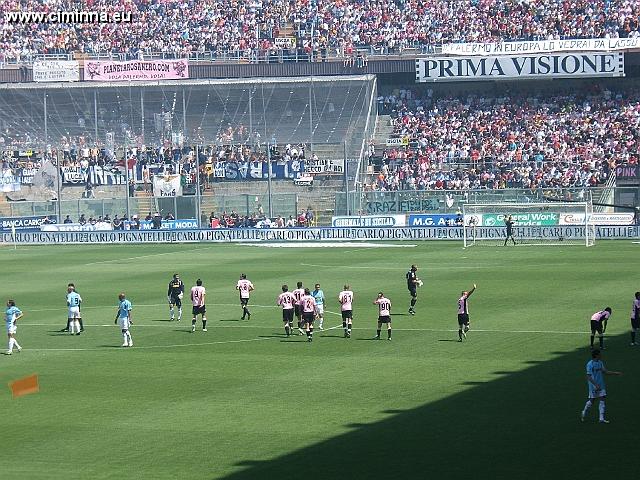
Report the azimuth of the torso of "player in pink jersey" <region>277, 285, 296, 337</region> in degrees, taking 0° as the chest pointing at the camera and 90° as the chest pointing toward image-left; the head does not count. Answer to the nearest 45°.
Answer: approximately 180°

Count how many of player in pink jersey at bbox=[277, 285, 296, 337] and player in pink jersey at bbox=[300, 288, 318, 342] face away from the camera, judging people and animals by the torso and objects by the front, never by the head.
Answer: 2

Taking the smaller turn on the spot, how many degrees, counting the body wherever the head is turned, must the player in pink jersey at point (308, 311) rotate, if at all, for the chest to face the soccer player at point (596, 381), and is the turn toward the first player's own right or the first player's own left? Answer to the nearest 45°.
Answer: approximately 135° to the first player's own right

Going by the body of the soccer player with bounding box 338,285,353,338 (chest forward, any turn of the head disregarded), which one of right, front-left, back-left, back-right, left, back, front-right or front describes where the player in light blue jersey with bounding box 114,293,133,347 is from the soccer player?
left

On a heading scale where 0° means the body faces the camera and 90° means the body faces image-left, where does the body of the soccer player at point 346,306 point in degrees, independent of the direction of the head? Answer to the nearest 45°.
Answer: approximately 180°

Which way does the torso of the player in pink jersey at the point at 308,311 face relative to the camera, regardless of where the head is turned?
away from the camera

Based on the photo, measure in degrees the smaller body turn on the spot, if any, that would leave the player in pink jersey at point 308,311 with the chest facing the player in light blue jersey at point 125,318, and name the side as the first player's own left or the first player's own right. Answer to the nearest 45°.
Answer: approximately 90° to the first player's own left

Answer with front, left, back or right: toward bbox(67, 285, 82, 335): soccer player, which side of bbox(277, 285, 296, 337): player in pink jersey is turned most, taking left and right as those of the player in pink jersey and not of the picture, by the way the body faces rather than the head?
left

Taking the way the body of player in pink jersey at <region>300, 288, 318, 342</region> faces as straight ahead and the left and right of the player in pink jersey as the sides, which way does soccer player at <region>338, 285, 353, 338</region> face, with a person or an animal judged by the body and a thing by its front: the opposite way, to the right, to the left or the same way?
the same way

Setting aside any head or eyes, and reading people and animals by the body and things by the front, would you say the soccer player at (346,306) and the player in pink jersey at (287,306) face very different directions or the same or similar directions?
same or similar directions

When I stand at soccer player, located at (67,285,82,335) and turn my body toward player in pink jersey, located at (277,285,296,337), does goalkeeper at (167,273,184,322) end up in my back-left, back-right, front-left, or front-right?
front-left
